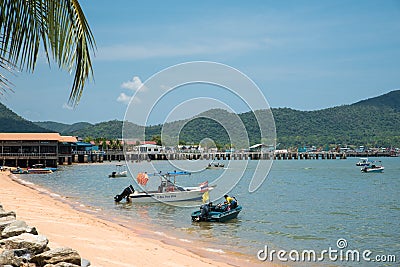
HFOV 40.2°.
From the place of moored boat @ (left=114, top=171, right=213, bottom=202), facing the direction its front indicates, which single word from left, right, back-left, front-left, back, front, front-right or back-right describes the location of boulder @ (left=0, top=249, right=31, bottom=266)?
right

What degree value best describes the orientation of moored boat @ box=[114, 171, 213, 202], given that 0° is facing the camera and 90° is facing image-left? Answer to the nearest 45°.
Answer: approximately 270°

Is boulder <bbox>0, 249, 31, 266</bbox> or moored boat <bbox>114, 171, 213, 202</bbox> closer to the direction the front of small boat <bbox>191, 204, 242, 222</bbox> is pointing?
the moored boat

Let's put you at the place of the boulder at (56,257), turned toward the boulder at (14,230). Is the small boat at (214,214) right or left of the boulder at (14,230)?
right

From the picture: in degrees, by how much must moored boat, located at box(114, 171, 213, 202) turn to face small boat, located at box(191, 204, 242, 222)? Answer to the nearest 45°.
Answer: approximately 90° to its right

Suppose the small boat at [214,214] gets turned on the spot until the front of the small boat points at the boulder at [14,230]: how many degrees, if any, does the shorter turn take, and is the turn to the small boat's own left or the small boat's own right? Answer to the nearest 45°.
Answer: approximately 135° to the small boat's own right

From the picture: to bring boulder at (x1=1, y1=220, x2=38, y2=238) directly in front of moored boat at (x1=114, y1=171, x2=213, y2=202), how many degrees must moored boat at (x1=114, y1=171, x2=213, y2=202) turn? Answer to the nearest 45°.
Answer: approximately 90° to its right

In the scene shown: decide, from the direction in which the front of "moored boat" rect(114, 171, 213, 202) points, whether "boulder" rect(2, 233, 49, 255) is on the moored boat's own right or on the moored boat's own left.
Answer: on the moored boat's own right

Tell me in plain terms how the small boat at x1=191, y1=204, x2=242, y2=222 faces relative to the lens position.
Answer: facing away from the viewer and to the right of the viewer

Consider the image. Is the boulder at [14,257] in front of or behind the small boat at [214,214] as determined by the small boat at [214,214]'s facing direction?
behind

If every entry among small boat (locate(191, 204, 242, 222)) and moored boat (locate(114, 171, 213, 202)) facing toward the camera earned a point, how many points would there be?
0
